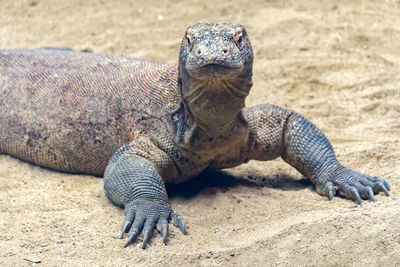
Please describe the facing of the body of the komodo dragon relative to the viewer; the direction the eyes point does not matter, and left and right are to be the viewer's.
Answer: facing the viewer and to the right of the viewer
